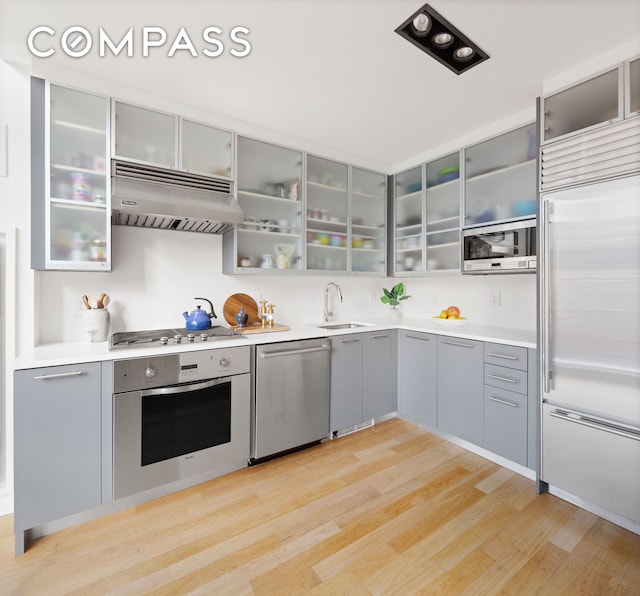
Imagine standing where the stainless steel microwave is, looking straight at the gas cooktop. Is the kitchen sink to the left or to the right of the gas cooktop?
right

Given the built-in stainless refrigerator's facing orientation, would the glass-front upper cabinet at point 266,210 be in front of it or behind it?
in front

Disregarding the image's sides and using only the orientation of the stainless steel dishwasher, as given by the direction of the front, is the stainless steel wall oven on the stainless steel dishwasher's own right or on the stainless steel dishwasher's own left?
on the stainless steel dishwasher's own right

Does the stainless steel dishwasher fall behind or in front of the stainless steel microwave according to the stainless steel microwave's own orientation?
in front

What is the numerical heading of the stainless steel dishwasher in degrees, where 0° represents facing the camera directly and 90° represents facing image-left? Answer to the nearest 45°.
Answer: approximately 315°

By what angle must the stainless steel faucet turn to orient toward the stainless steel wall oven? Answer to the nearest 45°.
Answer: approximately 90° to its right

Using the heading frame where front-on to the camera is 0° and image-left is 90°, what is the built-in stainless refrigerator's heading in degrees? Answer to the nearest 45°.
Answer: approximately 45°

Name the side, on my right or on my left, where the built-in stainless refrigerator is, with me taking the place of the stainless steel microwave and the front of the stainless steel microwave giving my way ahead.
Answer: on my left

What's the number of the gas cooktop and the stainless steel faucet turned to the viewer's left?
0

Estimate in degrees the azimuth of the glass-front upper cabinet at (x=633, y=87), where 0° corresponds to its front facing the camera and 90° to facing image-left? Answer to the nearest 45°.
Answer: approximately 45°
